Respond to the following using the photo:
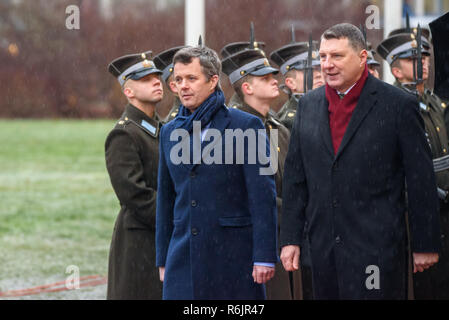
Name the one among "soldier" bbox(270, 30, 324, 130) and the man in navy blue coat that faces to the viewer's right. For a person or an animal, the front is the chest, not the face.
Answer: the soldier

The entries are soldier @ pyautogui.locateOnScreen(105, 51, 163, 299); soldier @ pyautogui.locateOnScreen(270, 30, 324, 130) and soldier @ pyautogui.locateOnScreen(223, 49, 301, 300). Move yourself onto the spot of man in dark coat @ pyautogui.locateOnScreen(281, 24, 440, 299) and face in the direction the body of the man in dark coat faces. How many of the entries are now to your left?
0

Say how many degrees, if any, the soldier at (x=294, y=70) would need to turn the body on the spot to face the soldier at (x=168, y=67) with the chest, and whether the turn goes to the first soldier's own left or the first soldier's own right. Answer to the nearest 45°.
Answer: approximately 135° to the first soldier's own right

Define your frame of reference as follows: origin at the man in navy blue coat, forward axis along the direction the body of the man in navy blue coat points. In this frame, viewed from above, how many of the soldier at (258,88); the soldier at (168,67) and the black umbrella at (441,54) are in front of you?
0

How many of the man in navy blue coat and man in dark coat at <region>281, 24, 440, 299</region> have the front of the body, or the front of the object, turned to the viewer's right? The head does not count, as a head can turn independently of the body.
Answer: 0

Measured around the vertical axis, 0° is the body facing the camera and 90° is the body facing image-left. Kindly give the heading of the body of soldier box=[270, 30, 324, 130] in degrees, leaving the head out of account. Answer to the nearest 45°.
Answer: approximately 270°

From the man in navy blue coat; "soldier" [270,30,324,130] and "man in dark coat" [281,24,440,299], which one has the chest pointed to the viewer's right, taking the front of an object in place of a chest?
the soldier

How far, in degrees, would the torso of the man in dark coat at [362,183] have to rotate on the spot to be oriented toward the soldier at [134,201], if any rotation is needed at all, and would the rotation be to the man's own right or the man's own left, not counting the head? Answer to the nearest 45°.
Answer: approximately 90° to the man's own right

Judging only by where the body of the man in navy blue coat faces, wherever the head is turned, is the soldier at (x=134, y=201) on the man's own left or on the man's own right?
on the man's own right

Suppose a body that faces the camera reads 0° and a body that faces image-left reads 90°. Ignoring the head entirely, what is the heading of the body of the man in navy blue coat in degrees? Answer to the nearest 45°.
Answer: approximately 45°

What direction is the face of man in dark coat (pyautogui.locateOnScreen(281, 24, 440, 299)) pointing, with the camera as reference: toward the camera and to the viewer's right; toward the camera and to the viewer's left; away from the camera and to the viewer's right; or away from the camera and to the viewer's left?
toward the camera and to the viewer's left

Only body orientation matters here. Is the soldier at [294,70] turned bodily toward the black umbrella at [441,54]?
no

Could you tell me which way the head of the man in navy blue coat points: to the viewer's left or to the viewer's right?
to the viewer's left
